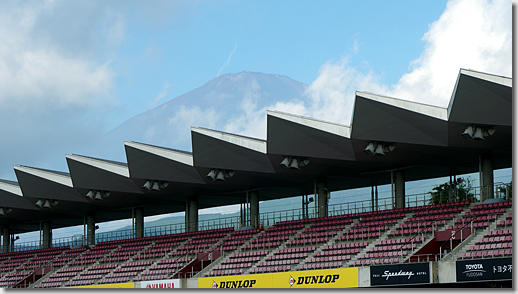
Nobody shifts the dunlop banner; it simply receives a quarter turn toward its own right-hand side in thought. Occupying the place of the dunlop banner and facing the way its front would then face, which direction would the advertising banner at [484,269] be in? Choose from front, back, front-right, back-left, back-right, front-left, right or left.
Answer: back

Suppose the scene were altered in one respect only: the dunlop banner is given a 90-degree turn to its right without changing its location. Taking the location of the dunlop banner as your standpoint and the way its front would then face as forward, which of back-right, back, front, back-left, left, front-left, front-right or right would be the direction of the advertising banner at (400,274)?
back

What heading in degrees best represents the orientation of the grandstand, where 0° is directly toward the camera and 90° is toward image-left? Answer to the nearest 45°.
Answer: approximately 45°

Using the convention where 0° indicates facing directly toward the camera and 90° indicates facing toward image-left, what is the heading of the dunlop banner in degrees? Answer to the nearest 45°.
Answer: approximately 45°

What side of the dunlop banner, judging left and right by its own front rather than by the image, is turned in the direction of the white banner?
right

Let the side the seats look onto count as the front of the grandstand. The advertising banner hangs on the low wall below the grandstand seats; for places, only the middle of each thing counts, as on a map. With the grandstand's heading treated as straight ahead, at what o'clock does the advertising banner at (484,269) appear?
The advertising banner is roughly at 10 o'clock from the grandstand.
